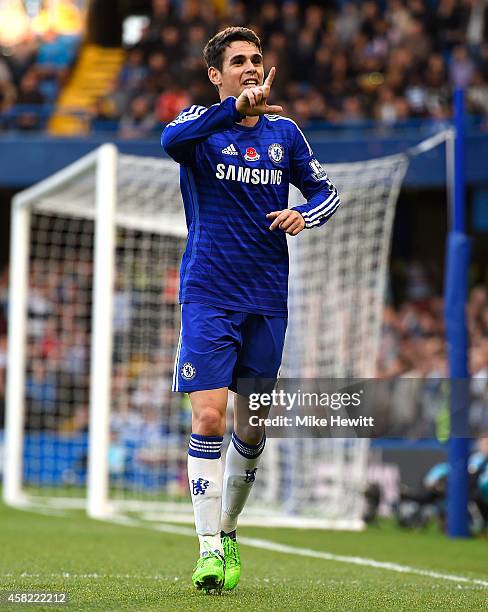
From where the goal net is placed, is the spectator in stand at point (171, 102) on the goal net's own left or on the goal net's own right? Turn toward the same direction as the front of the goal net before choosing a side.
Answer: on the goal net's own right

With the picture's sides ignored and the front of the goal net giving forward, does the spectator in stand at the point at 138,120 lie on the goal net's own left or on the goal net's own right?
on the goal net's own right

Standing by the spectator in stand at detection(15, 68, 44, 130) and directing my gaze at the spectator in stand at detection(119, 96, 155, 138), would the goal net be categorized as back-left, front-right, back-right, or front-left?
front-right

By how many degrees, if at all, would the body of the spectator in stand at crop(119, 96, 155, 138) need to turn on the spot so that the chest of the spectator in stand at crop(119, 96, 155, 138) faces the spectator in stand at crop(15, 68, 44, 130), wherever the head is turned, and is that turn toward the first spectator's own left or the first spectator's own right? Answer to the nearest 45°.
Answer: approximately 135° to the first spectator's own right

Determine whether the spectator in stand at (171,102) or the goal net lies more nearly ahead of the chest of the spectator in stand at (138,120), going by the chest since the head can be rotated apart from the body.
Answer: the goal net

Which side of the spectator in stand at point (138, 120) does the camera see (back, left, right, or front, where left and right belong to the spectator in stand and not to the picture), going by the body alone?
front
